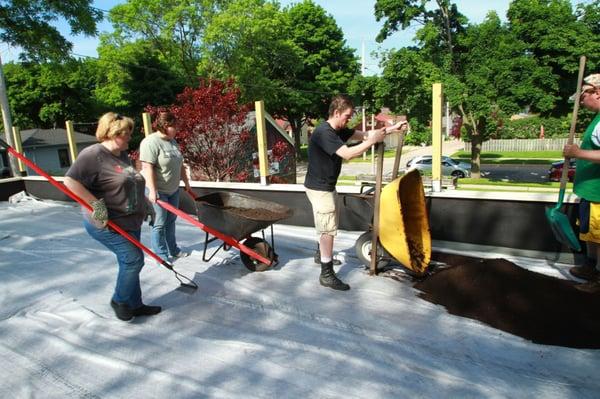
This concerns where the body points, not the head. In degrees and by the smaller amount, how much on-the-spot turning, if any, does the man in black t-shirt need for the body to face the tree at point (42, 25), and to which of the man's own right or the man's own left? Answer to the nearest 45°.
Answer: approximately 135° to the man's own left

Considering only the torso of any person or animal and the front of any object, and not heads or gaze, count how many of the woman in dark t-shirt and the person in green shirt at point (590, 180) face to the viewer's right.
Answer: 1

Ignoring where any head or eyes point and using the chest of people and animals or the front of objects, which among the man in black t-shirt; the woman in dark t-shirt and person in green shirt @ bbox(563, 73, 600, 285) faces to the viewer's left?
the person in green shirt

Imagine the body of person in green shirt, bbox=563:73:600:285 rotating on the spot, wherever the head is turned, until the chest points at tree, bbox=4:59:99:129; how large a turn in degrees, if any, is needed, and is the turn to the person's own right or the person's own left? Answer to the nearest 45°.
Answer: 0° — they already face it

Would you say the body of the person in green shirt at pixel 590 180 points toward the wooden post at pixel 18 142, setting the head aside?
yes

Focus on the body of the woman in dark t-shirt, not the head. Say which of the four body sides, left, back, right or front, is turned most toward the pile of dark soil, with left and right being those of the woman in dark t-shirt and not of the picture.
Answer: front

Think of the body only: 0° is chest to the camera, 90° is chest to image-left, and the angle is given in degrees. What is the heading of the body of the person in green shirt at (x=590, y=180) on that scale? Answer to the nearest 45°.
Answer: approximately 90°

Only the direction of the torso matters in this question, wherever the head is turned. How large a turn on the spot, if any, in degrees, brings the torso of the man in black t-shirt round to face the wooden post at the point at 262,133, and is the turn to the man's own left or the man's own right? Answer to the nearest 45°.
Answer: approximately 135° to the man's own left

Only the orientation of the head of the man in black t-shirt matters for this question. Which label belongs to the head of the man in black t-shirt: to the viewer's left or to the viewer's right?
to the viewer's right

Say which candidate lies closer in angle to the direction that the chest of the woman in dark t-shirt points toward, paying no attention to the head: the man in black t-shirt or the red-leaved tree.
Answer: the man in black t-shirt

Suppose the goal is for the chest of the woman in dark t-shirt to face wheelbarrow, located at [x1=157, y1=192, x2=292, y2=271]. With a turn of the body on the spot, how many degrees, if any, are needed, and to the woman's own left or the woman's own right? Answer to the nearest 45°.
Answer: approximately 45° to the woman's own left

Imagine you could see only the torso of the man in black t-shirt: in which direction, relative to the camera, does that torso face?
to the viewer's right

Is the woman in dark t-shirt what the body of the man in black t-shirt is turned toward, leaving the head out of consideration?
no

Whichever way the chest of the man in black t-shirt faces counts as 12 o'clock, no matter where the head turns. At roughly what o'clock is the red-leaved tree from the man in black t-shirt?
The red-leaved tree is roughly at 8 o'clock from the man in black t-shirt.

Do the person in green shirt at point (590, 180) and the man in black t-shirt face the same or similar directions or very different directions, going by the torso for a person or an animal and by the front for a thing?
very different directions

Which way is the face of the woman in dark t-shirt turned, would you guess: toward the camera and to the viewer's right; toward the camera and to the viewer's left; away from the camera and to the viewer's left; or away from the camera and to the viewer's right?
toward the camera and to the viewer's right
